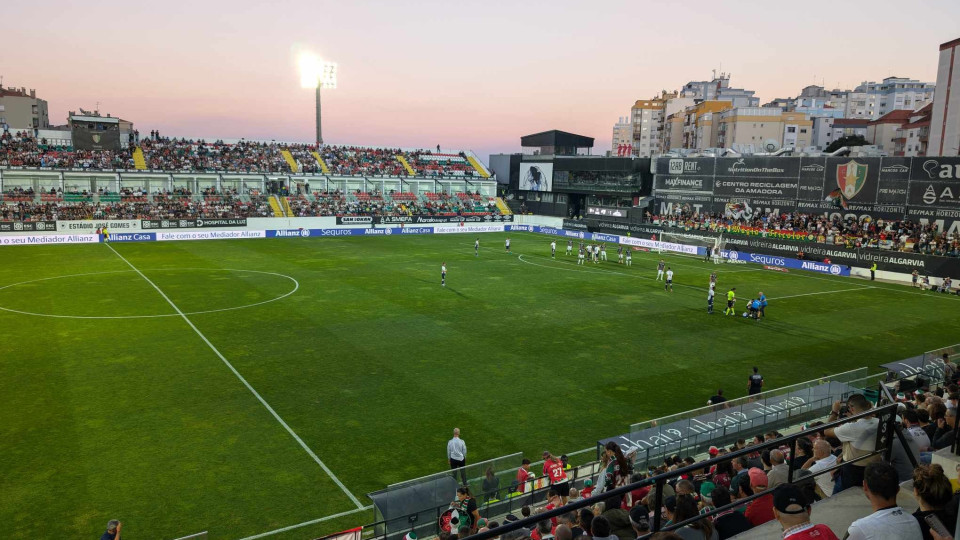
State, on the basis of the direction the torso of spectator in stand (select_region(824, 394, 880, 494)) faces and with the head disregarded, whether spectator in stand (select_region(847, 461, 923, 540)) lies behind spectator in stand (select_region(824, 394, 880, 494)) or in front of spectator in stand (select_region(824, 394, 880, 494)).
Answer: behind

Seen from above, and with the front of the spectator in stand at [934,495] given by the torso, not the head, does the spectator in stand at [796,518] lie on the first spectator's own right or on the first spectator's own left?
on the first spectator's own left

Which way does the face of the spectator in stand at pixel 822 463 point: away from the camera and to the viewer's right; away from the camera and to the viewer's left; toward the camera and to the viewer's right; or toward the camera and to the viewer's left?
away from the camera and to the viewer's left

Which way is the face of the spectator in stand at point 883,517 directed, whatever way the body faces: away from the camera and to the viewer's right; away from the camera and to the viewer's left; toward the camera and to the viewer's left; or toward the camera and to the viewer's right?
away from the camera and to the viewer's left

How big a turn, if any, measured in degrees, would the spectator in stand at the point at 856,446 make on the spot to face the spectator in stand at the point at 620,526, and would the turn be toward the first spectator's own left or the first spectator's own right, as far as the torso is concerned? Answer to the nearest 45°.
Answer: approximately 90° to the first spectator's own left

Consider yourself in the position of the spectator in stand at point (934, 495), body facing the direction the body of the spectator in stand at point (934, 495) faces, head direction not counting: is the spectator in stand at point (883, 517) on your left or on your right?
on your left

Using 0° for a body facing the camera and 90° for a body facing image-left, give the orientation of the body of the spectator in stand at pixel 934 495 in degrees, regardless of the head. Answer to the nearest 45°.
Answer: approximately 135°

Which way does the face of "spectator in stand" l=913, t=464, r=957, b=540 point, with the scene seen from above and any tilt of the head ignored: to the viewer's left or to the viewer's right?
to the viewer's left

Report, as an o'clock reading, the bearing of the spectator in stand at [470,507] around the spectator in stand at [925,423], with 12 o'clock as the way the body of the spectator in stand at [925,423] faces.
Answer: the spectator in stand at [470,507] is roughly at 9 o'clock from the spectator in stand at [925,423].
